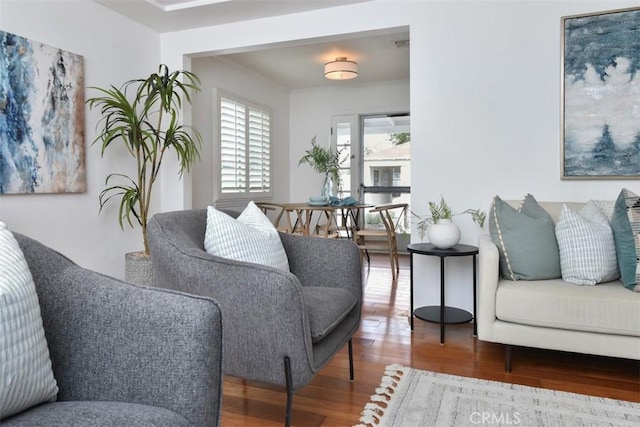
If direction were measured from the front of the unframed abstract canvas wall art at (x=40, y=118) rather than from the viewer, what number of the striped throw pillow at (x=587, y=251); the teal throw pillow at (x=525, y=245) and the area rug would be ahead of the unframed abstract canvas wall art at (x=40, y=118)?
3

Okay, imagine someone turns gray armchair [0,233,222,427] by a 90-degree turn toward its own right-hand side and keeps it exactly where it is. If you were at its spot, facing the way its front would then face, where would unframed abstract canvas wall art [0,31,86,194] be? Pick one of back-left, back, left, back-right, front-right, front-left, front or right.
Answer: back-right

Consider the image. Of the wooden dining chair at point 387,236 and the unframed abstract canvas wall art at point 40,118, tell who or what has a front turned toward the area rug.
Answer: the unframed abstract canvas wall art

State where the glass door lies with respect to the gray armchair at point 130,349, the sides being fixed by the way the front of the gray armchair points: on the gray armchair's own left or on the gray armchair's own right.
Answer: on the gray armchair's own left

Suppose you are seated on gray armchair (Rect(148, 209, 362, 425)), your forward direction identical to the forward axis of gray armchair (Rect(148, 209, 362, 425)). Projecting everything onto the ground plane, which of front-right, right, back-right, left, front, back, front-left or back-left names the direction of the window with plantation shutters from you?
back-left

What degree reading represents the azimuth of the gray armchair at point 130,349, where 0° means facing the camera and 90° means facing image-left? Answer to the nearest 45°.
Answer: approximately 315°

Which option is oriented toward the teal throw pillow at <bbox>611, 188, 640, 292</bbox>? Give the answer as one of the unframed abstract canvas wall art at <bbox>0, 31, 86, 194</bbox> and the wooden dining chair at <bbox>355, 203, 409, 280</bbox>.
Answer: the unframed abstract canvas wall art

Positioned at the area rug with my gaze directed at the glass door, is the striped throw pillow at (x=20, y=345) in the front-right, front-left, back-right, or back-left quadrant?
back-left

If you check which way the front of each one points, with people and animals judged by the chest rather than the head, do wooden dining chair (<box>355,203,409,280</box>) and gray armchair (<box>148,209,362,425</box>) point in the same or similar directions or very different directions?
very different directions

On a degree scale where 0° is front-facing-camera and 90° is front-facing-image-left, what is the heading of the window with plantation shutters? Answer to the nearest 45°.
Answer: approximately 315°
